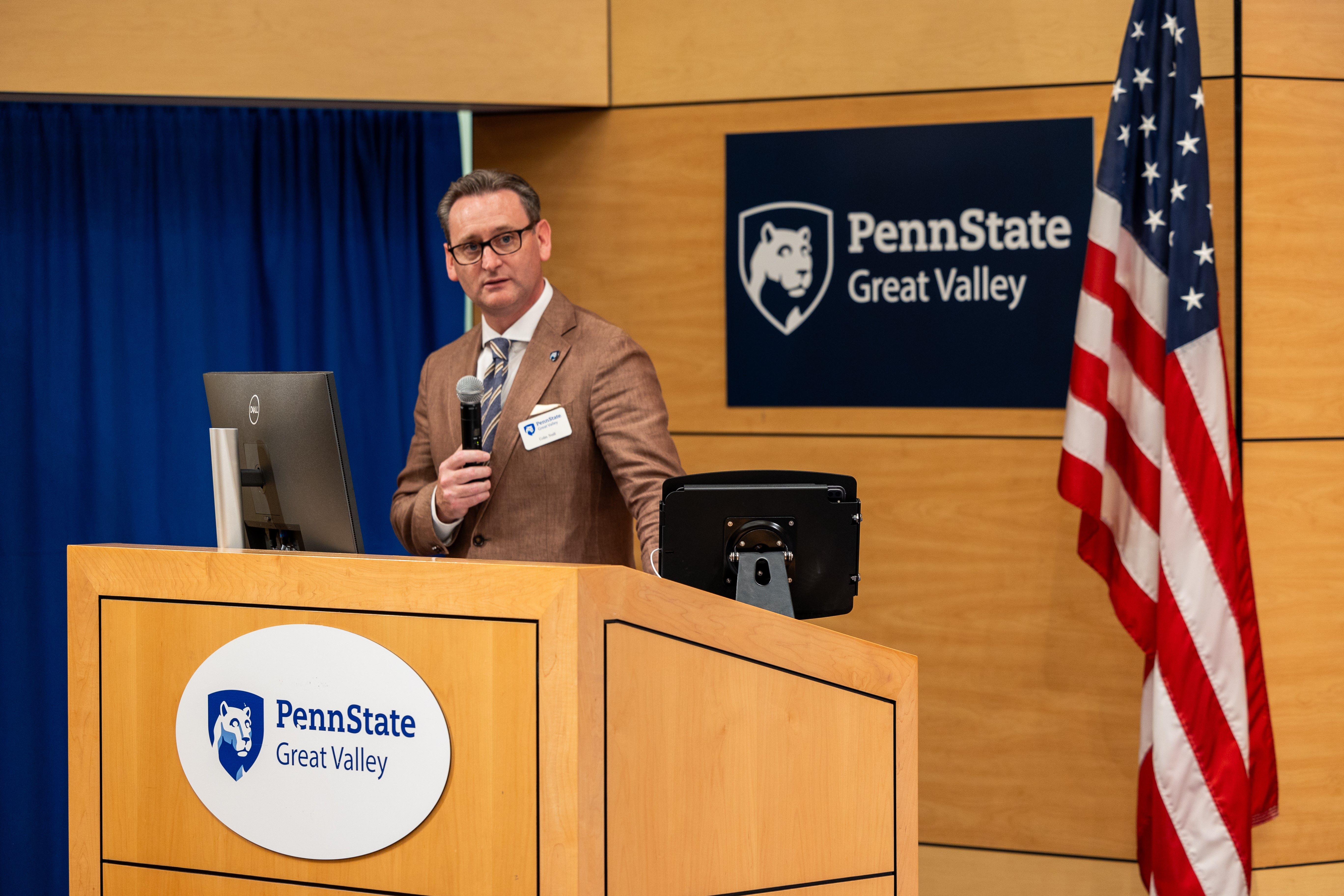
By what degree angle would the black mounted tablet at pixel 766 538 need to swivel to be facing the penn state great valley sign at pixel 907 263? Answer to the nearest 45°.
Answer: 0° — it already faces it

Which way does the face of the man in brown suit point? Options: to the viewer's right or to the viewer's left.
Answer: to the viewer's left

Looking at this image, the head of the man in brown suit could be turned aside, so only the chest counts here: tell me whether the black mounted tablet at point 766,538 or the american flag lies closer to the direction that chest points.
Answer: the black mounted tablet

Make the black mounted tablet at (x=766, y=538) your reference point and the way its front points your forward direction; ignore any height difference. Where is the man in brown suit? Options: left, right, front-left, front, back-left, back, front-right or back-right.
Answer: front-left

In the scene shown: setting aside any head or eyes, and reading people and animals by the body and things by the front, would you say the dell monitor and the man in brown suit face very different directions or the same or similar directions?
very different directions

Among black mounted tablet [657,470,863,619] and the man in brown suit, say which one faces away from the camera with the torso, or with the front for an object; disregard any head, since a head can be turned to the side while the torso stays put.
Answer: the black mounted tablet

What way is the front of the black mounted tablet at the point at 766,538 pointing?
away from the camera

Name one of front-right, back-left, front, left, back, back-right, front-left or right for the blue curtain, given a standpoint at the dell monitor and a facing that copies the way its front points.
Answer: front-left

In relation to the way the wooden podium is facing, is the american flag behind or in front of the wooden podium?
behind

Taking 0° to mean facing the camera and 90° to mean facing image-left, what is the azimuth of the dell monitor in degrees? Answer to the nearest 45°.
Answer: approximately 225°

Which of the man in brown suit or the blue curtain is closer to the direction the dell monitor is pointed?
the man in brown suit

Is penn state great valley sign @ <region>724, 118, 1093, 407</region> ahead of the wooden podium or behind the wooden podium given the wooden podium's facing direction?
behind
